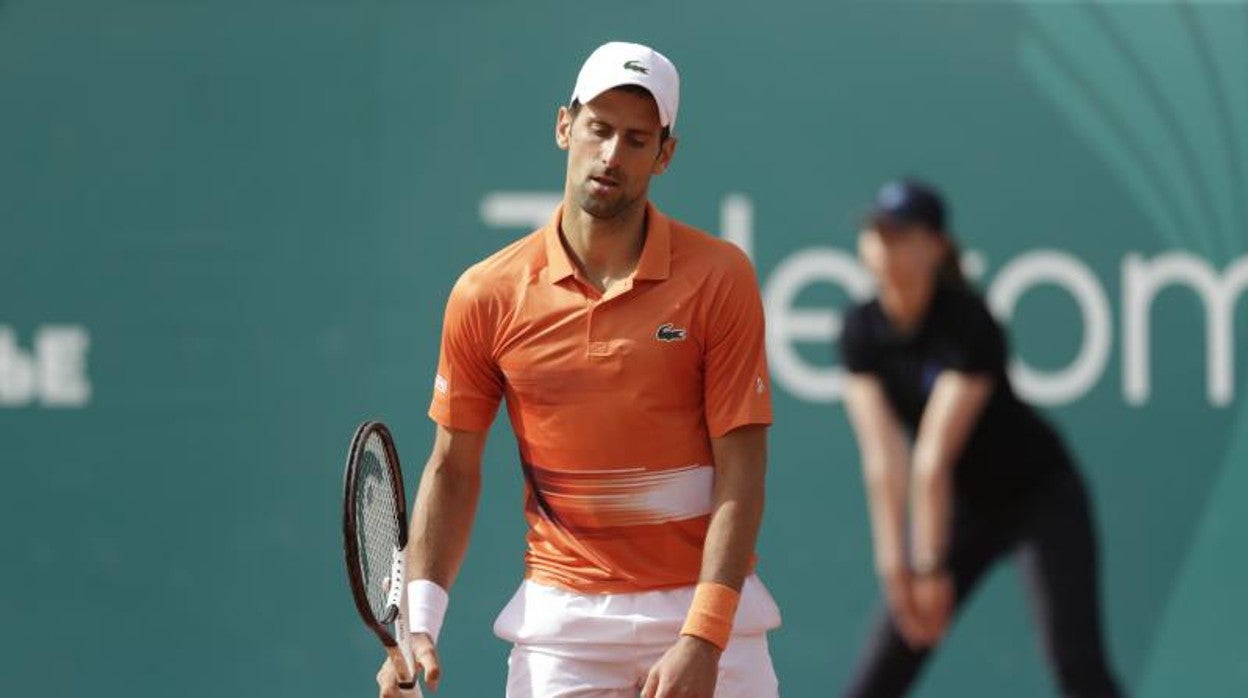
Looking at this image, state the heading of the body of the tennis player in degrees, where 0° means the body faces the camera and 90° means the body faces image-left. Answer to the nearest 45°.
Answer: approximately 0°
